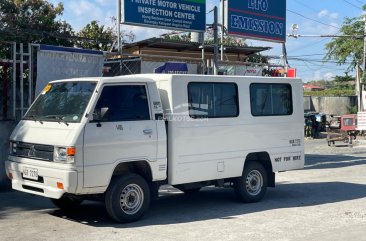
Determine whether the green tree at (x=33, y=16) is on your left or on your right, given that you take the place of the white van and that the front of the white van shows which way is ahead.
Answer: on your right

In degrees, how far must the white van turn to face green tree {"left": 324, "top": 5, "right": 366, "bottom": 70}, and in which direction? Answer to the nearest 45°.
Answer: approximately 180°

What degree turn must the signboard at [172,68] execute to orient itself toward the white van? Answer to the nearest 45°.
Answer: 0° — it already faces it

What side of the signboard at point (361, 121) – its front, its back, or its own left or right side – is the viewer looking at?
front

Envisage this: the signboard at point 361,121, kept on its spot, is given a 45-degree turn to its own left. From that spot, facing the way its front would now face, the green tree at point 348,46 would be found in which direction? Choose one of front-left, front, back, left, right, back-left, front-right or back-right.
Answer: back-left

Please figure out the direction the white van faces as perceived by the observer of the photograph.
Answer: facing the viewer and to the left of the viewer

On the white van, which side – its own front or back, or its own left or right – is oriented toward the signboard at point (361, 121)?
back

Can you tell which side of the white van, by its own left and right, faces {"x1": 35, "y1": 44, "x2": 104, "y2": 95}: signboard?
right

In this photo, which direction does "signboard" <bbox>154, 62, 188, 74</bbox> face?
toward the camera

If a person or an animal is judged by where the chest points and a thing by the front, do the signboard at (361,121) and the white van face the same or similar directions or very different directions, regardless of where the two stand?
same or similar directions

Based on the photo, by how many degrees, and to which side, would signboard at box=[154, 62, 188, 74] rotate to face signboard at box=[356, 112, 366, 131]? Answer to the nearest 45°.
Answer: approximately 135° to its left

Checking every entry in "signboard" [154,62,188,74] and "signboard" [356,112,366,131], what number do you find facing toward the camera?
2
